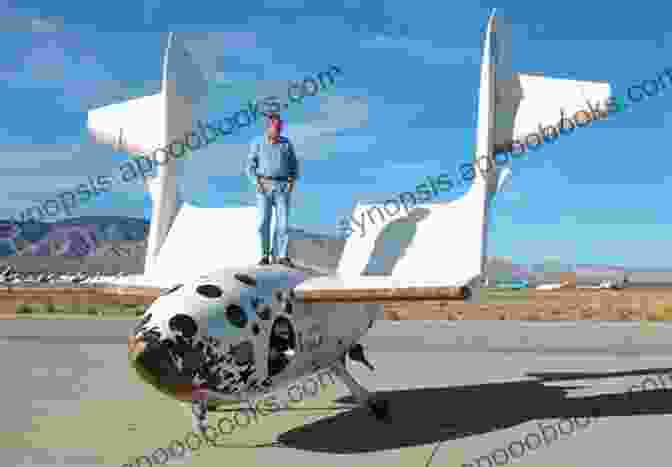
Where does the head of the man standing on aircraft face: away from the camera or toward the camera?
toward the camera

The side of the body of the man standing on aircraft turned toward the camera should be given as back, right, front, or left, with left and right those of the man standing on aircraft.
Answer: front
